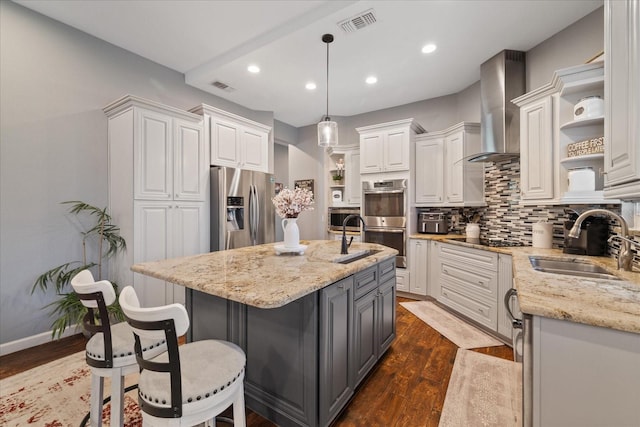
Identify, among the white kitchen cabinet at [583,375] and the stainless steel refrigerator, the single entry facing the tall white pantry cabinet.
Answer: the white kitchen cabinet

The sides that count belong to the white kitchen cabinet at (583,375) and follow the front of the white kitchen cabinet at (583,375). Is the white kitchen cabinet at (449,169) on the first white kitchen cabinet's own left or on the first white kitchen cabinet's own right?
on the first white kitchen cabinet's own right

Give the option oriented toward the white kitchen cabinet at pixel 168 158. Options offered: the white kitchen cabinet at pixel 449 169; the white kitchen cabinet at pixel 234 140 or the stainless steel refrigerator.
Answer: the white kitchen cabinet at pixel 449 169

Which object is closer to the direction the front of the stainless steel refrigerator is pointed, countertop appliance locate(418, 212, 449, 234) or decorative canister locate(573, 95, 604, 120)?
the decorative canister

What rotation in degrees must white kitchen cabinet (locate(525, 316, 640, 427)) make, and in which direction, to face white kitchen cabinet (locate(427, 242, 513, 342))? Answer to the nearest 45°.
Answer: approximately 45° to its right

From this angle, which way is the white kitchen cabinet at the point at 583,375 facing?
to the viewer's left

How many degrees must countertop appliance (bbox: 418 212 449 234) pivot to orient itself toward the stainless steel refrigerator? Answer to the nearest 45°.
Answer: approximately 45° to its right

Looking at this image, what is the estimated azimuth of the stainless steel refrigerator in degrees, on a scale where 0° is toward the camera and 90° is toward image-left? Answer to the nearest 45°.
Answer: approximately 315°

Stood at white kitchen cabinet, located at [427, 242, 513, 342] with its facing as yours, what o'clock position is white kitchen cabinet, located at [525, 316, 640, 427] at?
white kitchen cabinet, located at [525, 316, 640, 427] is roughly at 10 o'clock from white kitchen cabinet, located at [427, 242, 513, 342].

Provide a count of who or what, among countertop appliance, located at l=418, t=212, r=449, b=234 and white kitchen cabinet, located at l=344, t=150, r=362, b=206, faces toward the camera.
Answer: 2

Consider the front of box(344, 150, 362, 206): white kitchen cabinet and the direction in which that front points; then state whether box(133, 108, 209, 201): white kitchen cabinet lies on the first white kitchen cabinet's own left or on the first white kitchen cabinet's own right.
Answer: on the first white kitchen cabinet's own right
